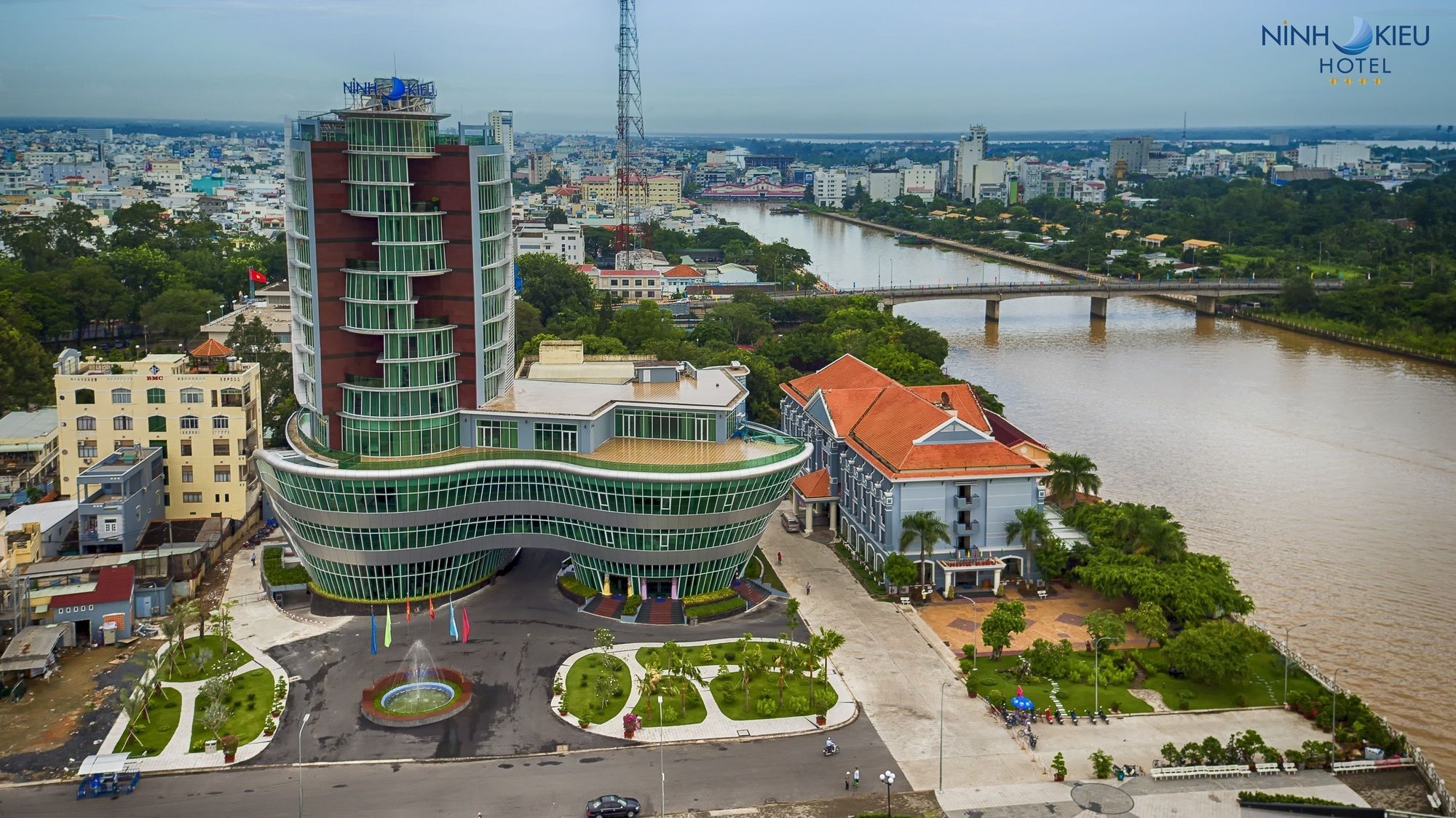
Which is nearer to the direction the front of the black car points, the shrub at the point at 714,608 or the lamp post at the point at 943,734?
the lamp post

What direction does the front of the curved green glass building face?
toward the camera

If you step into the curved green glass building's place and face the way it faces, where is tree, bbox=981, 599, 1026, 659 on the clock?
The tree is roughly at 10 o'clock from the curved green glass building.

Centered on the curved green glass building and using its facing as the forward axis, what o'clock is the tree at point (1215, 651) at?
The tree is roughly at 10 o'clock from the curved green glass building.

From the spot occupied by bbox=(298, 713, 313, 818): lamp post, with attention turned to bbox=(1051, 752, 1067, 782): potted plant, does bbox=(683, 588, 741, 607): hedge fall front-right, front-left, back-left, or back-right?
front-left

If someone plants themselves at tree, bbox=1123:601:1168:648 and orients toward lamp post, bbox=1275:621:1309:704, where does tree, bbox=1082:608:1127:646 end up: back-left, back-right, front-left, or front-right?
back-right

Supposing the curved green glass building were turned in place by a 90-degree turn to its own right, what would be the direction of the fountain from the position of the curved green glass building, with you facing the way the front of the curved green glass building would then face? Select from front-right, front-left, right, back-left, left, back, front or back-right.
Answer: left

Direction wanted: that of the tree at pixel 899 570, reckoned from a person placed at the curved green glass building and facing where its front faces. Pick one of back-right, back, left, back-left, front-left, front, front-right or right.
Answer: left

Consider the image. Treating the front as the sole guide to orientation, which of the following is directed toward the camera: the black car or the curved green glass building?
the curved green glass building

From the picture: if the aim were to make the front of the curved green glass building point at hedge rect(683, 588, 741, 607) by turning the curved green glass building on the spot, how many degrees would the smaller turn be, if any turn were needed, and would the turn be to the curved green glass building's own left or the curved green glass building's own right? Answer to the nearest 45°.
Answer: approximately 90° to the curved green glass building's own left

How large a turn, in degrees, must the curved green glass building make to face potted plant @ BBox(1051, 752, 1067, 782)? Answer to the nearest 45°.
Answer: approximately 45° to its left

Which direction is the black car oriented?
to the viewer's right
